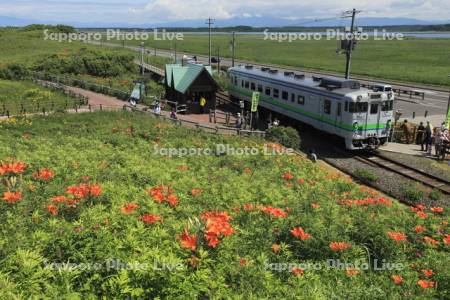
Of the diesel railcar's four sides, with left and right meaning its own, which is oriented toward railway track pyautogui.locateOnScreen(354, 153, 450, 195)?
front

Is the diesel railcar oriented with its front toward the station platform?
yes

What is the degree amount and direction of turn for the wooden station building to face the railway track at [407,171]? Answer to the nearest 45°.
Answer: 0° — it already faces it

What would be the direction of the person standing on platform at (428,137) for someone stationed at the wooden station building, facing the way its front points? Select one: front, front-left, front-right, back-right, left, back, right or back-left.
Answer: front

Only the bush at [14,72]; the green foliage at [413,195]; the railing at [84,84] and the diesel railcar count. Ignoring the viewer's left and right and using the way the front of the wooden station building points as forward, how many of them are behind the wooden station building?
2

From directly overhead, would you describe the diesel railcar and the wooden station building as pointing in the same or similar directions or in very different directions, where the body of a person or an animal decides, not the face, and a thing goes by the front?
same or similar directions

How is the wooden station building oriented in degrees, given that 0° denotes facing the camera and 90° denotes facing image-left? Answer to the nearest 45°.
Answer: approximately 315°

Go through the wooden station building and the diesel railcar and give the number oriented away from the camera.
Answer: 0

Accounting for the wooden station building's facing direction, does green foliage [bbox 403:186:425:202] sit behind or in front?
in front

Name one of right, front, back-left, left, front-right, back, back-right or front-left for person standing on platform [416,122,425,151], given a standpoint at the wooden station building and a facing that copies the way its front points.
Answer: front

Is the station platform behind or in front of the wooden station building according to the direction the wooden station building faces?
in front

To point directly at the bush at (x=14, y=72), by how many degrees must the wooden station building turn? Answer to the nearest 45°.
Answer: approximately 180°

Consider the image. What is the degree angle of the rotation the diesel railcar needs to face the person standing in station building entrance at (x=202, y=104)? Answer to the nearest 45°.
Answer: approximately 180°

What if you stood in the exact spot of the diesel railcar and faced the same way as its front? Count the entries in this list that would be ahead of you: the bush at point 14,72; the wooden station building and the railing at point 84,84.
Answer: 0

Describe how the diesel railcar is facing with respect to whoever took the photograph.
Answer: facing the viewer and to the right of the viewer

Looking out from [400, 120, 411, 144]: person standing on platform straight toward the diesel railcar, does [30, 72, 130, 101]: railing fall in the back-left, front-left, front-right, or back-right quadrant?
front-left

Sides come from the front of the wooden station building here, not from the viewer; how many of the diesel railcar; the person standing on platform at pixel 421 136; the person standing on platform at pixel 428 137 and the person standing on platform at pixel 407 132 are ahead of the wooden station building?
4

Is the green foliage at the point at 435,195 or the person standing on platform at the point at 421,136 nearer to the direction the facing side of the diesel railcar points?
the green foliage
